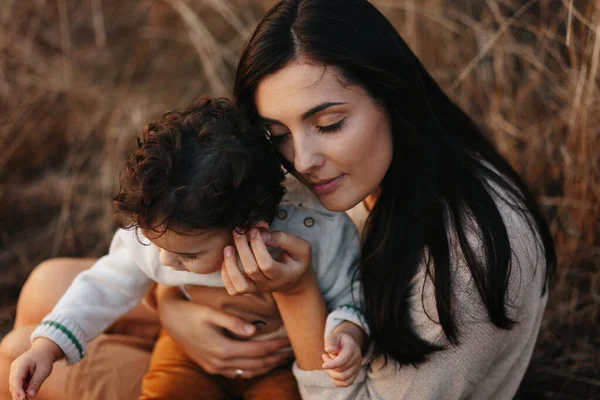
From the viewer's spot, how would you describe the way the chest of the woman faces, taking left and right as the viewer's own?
facing the viewer and to the left of the viewer

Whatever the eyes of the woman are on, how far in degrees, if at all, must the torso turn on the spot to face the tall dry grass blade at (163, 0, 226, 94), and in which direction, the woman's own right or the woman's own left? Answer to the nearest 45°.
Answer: approximately 90° to the woman's own right

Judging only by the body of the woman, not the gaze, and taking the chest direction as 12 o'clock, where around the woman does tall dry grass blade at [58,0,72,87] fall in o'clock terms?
The tall dry grass blade is roughly at 3 o'clock from the woman.

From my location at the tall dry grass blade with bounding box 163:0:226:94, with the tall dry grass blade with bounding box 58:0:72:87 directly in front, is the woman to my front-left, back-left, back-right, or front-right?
back-left
